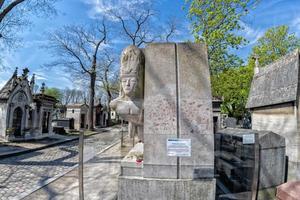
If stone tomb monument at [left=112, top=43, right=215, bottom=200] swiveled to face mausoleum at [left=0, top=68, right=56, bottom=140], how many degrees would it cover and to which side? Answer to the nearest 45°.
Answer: approximately 45° to its right

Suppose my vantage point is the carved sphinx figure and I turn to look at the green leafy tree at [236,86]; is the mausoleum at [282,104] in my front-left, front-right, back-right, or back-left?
front-right

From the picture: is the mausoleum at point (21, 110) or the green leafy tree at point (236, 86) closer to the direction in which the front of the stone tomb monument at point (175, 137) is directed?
the mausoleum
